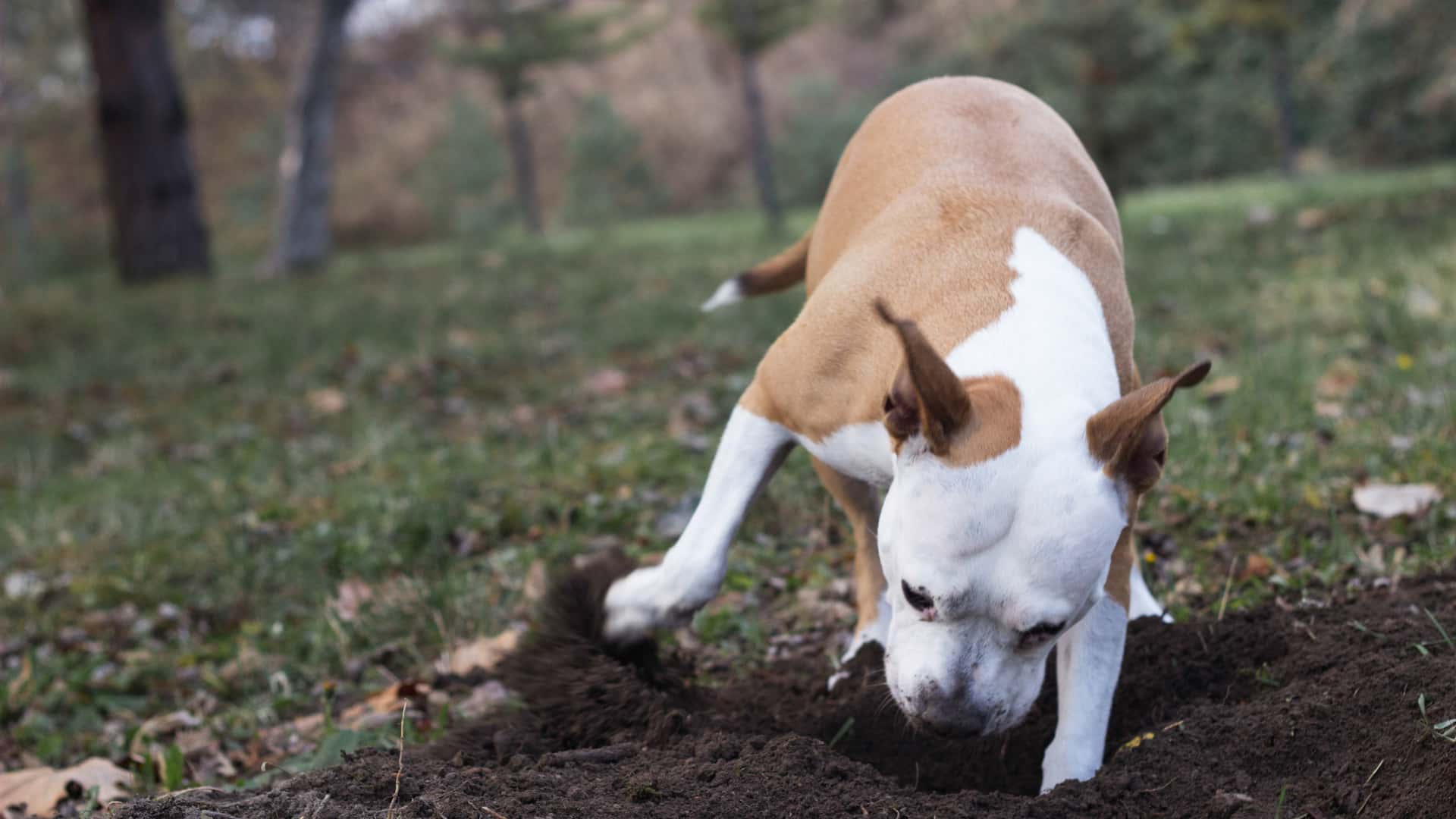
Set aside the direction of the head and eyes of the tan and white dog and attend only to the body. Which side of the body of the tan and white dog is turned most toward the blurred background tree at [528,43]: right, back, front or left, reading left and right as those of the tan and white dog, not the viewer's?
back

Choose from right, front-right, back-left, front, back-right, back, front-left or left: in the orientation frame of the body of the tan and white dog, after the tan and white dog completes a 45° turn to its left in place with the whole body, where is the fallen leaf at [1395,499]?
left

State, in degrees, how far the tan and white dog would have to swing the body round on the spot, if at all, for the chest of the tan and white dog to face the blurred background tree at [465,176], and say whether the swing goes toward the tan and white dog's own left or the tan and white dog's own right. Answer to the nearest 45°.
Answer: approximately 180°

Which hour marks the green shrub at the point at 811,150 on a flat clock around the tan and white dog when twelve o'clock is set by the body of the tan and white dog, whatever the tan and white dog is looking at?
The green shrub is roughly at 6 o'clock from the tan and white dog.

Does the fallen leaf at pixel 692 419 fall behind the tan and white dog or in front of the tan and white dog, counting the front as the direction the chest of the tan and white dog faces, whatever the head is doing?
behind

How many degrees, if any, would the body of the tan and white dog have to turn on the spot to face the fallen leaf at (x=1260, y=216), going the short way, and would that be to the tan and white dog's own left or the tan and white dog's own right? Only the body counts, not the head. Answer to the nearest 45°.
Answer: approximately 180°

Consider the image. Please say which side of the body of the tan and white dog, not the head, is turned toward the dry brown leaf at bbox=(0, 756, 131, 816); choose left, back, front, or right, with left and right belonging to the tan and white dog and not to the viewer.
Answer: right

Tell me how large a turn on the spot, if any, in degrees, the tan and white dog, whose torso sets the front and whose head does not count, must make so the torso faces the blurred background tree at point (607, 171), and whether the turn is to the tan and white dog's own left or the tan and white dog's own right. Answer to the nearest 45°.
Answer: approximately 180°

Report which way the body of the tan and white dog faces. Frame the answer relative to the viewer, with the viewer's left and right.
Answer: facing the viewer

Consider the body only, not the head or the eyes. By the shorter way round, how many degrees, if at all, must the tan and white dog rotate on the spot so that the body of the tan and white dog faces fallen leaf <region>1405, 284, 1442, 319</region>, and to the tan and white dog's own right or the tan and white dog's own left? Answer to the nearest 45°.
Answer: approximately 135° to the tan and white dog's own left

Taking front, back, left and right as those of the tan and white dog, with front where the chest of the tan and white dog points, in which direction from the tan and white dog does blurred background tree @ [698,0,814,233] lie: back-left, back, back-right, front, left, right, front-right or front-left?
back
